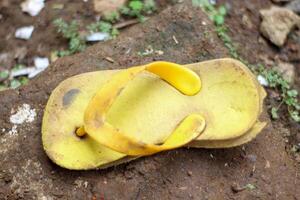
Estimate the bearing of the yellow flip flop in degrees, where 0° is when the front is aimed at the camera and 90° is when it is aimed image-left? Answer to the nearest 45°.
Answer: approximately 90°

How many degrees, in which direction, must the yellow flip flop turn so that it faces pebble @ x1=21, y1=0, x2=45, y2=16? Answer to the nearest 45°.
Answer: approximately 45° to its right

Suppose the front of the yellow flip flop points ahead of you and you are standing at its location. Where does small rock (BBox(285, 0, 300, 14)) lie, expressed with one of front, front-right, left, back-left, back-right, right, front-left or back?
back-right

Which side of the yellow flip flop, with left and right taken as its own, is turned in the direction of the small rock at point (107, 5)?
right

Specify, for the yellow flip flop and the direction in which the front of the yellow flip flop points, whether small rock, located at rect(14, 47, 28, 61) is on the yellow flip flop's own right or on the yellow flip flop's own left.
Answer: on the yellow flip flop's own right

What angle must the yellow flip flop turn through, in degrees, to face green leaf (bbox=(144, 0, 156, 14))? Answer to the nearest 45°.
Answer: approximately 90° to its right

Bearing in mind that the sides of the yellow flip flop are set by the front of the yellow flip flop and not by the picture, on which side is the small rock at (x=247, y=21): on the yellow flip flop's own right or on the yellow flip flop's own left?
on the yellow flip flop's own right

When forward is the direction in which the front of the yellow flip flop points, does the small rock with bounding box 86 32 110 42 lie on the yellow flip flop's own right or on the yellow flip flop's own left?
on the yellow flip flop's own right

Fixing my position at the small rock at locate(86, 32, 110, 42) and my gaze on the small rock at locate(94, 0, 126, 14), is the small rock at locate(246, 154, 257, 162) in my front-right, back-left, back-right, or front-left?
back-right

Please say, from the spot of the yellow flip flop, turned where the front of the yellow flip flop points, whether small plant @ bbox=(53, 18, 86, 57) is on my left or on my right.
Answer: on my right

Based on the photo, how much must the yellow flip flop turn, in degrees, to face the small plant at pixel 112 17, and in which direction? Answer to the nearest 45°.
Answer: approximately 90° to its right
